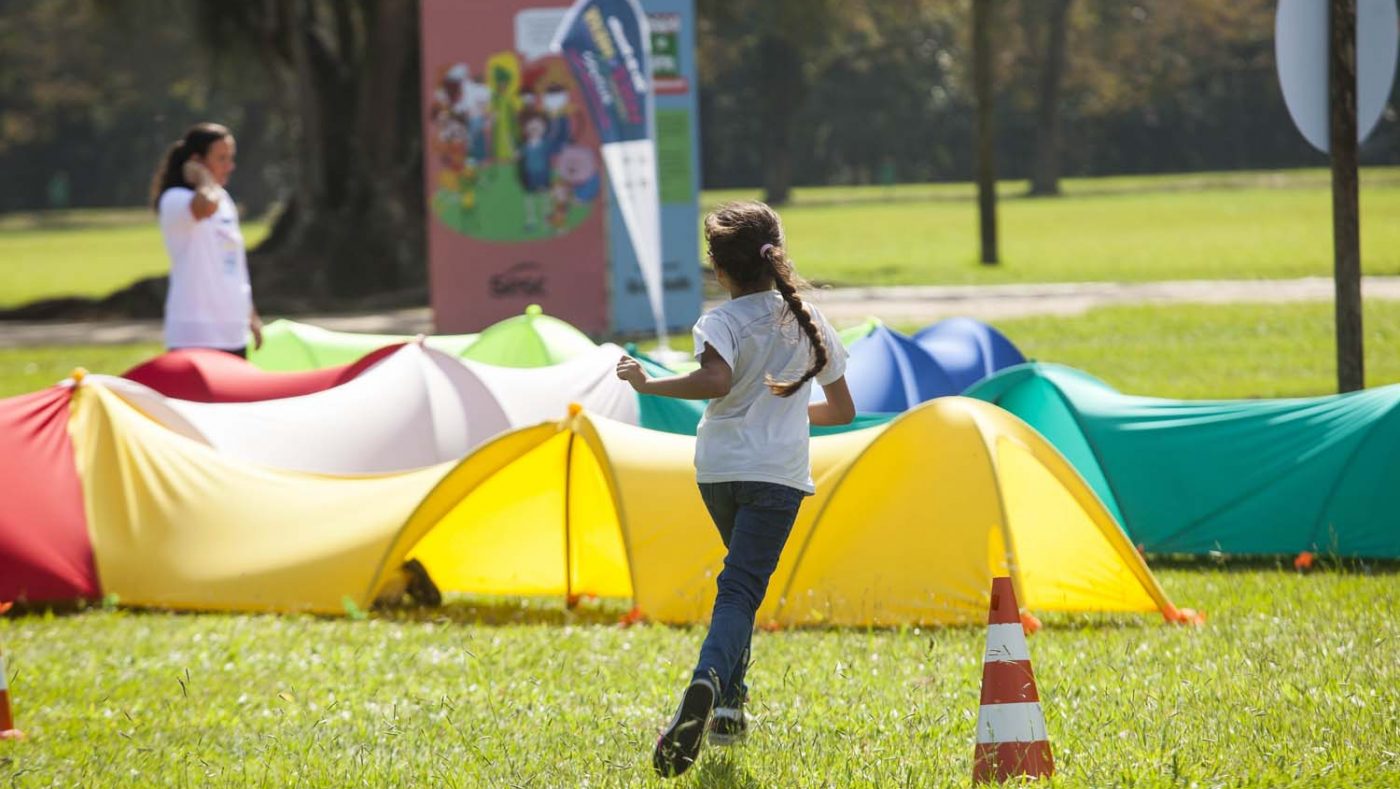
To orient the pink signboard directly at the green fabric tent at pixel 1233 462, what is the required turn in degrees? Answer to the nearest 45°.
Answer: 0° — it already faces it

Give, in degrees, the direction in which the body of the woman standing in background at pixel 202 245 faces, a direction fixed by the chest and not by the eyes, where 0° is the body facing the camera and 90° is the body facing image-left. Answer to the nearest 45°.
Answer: approximately 315°

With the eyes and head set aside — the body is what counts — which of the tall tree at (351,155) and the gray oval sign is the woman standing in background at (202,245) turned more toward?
the gray oval sign

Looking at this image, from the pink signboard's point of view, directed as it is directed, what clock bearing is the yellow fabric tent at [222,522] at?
The yellow fabric tent is roughly at 12 o'clock from the pink signboard.

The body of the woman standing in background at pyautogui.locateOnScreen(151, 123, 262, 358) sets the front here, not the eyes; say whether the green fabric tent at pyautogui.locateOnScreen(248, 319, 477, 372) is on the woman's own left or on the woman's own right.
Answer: on the woman's own left

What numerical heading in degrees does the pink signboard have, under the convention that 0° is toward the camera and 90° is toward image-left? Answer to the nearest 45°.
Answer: approximately 0°

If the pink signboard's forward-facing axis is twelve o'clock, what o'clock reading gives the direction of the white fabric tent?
The white fabric tent is roughly at 12 o'clock from the pink signboard.

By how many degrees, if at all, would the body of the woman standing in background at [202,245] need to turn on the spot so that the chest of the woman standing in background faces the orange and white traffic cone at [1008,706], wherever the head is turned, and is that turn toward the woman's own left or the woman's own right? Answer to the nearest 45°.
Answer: approximately 45° to the woman's own right
